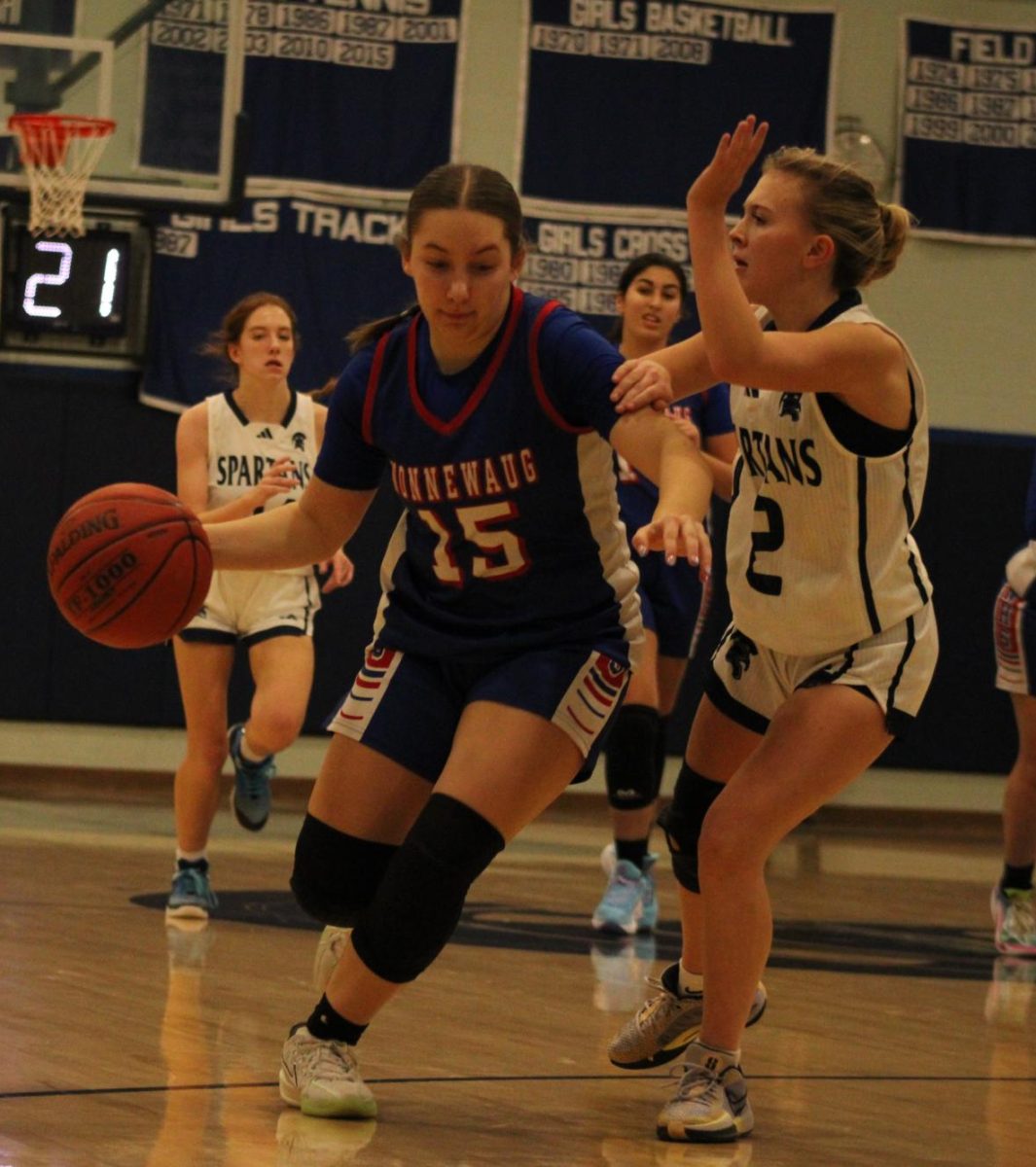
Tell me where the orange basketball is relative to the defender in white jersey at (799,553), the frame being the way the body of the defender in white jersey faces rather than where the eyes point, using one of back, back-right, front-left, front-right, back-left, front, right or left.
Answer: front-right

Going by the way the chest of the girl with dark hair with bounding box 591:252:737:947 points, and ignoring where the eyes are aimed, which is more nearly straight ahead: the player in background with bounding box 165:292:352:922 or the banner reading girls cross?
the player in background

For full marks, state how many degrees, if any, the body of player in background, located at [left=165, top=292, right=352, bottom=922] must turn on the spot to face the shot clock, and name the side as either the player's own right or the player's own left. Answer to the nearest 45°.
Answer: approximately 180°

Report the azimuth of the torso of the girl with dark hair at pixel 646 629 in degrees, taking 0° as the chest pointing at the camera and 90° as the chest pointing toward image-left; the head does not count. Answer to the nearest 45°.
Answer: approximately 0°

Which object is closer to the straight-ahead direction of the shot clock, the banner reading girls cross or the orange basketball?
the orange basketball

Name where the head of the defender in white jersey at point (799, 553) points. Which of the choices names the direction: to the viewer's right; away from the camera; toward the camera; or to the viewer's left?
to the viewer's left

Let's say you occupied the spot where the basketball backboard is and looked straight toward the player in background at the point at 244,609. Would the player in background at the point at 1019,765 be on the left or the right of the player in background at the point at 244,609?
left

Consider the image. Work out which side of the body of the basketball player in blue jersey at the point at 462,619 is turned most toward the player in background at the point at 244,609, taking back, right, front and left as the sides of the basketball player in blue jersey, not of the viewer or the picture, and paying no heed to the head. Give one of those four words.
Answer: back

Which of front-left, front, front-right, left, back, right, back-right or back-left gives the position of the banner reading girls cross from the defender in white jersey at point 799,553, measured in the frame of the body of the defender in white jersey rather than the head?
back-right
